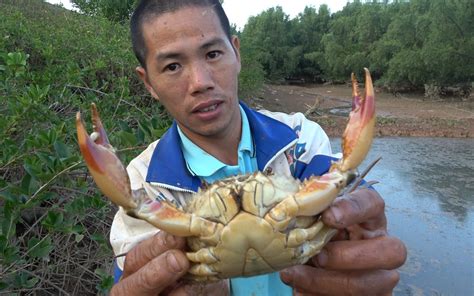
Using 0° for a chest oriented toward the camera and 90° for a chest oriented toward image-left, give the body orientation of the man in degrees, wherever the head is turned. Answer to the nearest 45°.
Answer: approximately 0°
